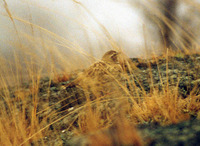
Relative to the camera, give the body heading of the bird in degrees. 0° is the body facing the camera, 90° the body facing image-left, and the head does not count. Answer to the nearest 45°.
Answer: approximately 270°
